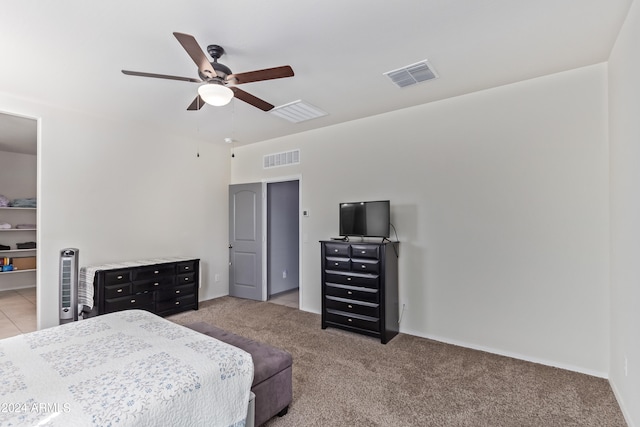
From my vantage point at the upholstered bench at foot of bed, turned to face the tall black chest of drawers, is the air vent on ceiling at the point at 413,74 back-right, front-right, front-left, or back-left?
front-right

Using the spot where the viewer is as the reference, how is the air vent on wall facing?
facing the viewer and to the left of the viewer

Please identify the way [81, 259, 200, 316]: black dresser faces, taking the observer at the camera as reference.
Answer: facing the viewer and to the right of the viewer

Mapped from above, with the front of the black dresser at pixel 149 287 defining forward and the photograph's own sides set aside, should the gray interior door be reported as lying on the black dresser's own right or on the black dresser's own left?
on the black dresser's own left

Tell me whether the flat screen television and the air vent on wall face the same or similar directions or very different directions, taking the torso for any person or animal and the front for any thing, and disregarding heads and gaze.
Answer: same or similar directions

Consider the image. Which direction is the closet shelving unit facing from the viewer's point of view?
toward the camera

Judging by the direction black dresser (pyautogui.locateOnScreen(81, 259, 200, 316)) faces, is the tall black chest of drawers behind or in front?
in front

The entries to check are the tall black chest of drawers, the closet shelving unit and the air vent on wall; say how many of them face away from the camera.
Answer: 0

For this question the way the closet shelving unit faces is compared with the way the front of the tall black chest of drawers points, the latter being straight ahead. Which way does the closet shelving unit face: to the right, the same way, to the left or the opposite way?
to the left

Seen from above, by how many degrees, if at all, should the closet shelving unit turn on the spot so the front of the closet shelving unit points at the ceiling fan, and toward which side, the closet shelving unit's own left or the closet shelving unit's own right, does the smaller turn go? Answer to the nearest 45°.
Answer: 0° — it already faces it
